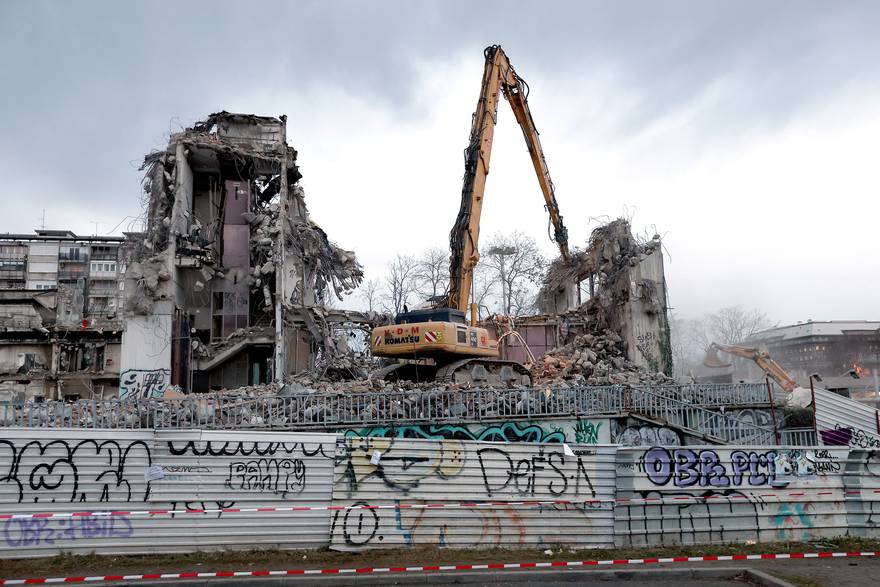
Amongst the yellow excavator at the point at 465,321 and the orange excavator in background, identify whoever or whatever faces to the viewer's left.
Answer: the orange excavator in background

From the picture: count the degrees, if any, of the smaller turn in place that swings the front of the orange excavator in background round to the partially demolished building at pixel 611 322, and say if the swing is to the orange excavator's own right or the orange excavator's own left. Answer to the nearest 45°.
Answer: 0° — it already faces it

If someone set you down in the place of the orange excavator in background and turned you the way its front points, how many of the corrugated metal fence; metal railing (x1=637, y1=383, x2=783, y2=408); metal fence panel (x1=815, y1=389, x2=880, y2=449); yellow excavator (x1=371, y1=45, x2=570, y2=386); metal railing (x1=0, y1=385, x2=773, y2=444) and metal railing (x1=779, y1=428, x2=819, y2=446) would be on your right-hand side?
0

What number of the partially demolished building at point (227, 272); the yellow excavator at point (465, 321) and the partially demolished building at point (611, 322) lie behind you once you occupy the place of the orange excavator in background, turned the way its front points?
0

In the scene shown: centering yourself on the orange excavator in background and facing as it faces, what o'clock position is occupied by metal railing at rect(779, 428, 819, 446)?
The metal railing is roughly at 9 o'clock from the orange excavator in background.

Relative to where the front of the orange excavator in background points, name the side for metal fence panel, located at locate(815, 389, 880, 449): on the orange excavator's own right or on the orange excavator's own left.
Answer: on the orange excavator's own left

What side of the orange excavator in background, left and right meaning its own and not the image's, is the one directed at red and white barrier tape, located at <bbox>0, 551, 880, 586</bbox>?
left

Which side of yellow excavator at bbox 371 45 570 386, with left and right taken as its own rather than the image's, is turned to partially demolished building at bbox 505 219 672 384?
front

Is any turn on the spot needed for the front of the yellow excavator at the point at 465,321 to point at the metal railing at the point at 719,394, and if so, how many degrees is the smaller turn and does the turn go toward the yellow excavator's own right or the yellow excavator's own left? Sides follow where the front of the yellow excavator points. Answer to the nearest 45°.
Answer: approximately 45° to the yellow excavator's own right

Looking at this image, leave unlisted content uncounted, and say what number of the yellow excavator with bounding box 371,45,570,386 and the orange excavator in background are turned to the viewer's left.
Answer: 1

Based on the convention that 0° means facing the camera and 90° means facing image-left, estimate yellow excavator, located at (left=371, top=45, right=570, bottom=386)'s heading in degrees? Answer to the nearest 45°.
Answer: approximately 225°

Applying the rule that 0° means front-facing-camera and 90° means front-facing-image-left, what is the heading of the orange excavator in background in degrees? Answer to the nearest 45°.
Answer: approximately 90°
